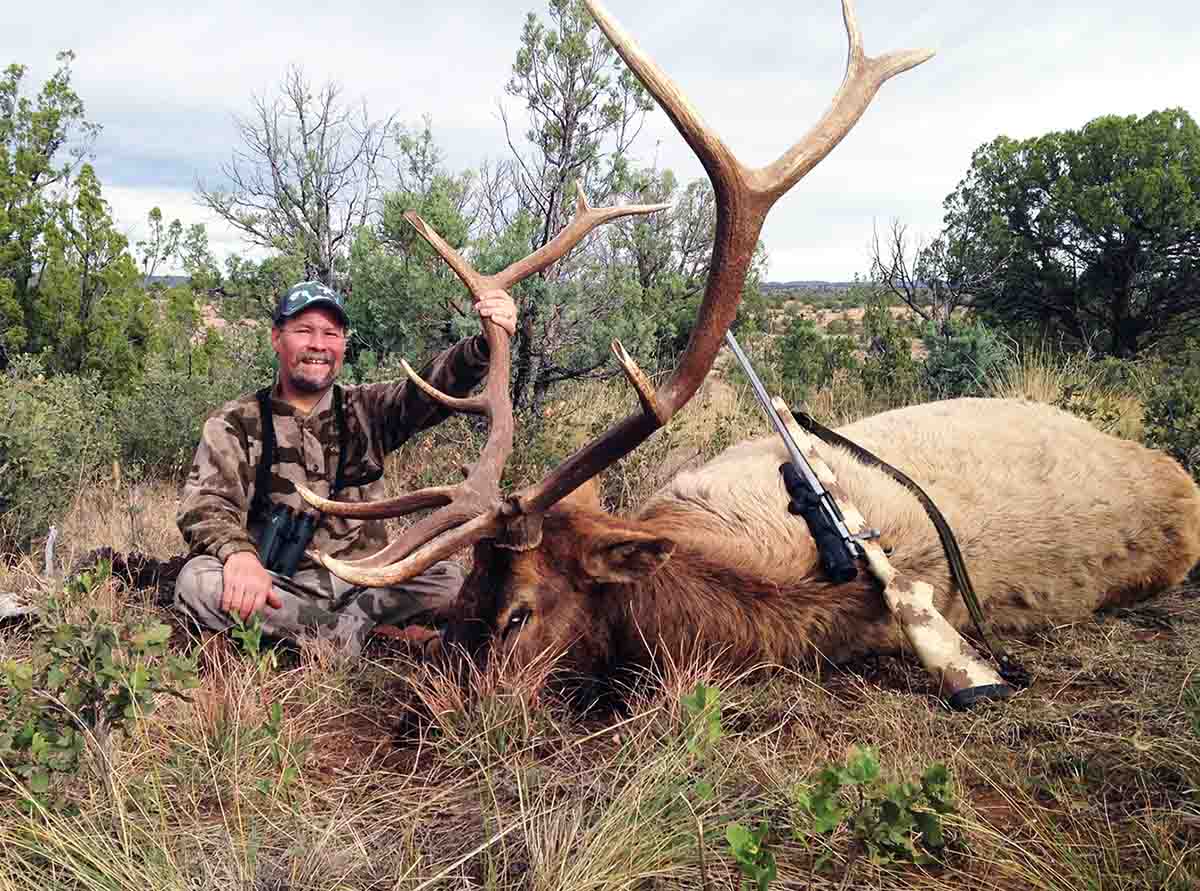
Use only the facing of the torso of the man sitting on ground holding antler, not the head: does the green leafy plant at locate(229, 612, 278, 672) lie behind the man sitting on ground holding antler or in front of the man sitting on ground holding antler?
in front

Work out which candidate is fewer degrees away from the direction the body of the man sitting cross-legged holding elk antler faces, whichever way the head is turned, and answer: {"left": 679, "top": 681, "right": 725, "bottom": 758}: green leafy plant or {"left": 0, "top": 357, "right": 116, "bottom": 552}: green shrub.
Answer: the green leafy plant

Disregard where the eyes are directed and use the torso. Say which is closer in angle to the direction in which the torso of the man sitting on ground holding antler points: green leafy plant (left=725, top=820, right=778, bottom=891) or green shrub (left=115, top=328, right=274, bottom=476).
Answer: the green leafy plant

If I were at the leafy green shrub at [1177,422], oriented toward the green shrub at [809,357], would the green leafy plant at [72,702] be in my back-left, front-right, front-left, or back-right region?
back-left

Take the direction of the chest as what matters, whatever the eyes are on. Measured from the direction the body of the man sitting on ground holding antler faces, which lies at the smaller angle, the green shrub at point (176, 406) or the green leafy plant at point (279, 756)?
the green leafy plant

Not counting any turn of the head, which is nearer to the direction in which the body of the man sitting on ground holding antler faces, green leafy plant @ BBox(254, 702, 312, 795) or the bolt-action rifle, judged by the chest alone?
the green leafy plant

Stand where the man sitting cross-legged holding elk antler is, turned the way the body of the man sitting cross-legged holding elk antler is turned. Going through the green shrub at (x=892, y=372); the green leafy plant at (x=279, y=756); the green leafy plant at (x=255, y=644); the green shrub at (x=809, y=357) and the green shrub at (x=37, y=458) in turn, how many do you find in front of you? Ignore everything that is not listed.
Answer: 2

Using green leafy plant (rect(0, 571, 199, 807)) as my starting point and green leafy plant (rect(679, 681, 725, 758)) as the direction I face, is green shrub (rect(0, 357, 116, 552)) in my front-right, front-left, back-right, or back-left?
back-left

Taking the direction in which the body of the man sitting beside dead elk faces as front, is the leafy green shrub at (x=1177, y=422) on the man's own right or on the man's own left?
on the man's own left

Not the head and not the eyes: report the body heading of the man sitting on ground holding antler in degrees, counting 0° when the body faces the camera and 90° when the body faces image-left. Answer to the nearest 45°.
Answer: approximately 0°

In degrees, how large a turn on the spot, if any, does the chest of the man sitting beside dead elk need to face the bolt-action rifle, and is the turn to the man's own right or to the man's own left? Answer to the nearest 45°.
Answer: approximately 45° to the man's own left

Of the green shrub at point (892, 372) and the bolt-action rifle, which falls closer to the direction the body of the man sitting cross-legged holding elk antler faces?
the bolt-action rifle

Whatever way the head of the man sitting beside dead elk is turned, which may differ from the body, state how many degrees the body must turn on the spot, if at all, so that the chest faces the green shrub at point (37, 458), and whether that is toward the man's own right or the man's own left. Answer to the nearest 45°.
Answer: approximately 135° to the man's own right

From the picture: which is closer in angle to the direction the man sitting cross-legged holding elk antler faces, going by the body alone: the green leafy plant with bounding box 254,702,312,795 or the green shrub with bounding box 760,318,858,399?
the green leafy plant

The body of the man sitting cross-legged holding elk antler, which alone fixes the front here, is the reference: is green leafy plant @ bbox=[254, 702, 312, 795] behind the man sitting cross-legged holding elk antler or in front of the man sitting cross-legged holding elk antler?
in front
